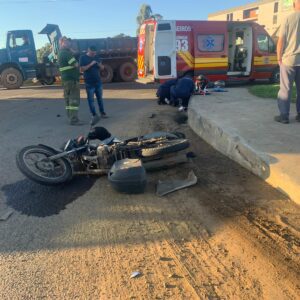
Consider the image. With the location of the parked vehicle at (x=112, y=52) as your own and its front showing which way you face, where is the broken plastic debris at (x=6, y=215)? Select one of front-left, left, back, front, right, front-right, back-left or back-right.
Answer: left

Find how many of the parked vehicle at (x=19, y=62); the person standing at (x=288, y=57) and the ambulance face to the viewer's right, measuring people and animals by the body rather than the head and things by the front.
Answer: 1

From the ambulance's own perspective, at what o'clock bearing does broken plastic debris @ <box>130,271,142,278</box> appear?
The broken plastic debris is roughly at 3 o'clock from the ambulance.

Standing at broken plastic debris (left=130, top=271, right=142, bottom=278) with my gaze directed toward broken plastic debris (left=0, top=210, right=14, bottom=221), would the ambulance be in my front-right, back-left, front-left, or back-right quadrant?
front-right

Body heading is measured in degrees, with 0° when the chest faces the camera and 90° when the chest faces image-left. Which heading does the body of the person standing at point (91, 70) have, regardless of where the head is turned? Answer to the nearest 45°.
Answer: approximately 315°

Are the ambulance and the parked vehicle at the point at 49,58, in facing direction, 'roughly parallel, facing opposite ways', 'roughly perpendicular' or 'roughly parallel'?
roughly parallel, facing opposite ways

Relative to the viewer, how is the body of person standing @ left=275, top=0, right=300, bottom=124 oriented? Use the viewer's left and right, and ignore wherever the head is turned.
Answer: facing away from the viewer and to the left of the viewer

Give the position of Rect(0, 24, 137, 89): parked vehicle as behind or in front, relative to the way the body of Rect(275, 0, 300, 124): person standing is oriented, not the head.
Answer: in front

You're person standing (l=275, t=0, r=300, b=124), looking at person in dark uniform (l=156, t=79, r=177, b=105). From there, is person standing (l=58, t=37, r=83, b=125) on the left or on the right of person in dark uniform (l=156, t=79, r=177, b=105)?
left

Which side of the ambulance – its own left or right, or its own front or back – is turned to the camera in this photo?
right

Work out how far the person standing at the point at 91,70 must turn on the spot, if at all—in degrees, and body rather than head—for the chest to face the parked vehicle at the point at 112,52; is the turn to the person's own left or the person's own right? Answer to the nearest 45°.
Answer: approximately 135° to the person's own left

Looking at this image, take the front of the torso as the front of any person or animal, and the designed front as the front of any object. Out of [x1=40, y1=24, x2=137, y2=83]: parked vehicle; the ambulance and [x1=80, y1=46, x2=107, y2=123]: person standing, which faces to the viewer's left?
the parked vehicle

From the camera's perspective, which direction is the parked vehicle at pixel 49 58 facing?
to the viewer's left

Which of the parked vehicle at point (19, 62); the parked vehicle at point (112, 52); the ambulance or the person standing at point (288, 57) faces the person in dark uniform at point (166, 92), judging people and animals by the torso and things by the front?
the person standing

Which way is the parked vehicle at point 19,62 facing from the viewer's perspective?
to the viewer's left

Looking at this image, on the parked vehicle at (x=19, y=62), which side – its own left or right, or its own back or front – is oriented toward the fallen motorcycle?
left
